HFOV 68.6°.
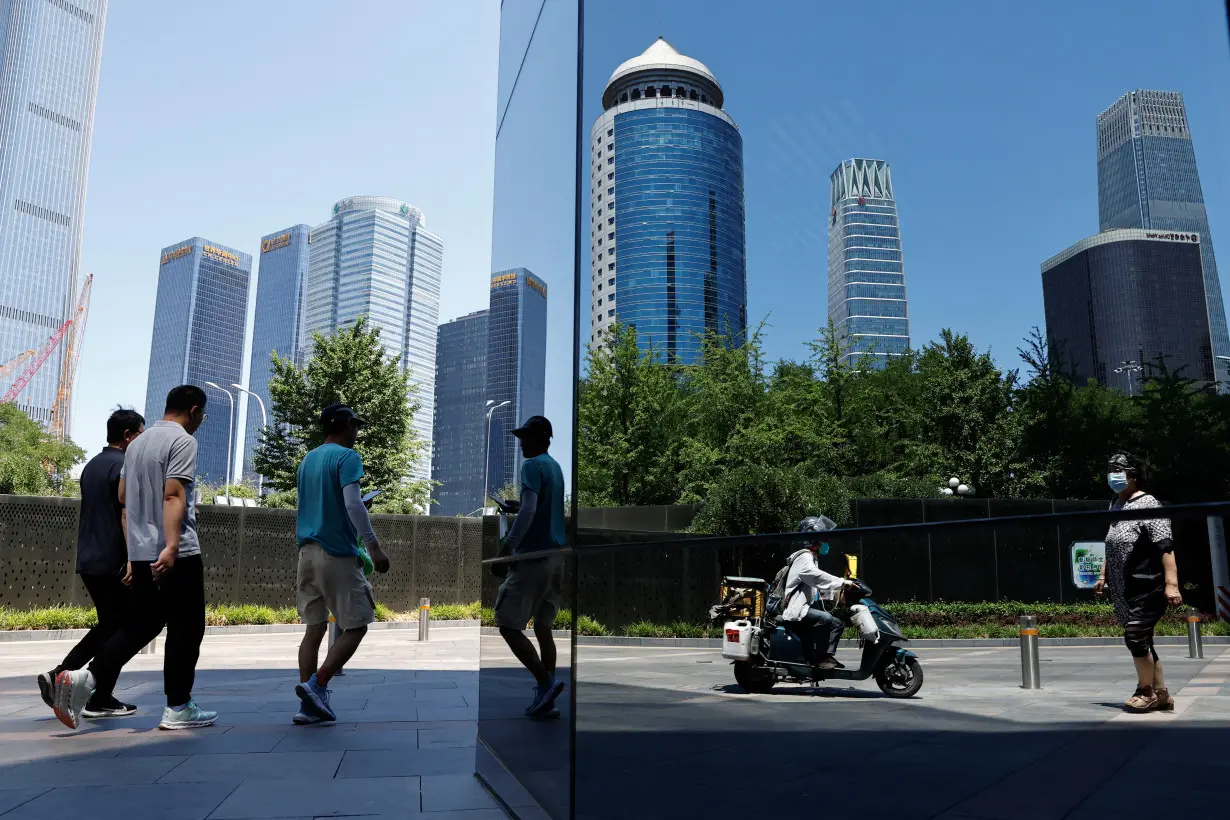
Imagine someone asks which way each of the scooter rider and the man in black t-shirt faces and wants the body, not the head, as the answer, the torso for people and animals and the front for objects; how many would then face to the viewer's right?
2

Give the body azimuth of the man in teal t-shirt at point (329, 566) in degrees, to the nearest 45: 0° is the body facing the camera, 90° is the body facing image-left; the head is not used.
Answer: approximately 225°

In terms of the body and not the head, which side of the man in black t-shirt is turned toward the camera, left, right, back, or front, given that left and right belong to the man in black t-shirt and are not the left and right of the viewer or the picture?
right

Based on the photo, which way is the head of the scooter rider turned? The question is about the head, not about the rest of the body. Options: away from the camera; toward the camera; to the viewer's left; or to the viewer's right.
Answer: to the viewer's right

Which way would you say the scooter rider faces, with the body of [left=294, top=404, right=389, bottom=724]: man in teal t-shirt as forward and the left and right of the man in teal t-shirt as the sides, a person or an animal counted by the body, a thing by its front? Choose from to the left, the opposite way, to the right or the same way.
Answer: to the right

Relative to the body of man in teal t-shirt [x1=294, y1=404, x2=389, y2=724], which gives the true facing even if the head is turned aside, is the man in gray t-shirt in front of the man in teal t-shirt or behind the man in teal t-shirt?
behind

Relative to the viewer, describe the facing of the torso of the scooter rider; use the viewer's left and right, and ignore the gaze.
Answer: facing to the right of the viewer
